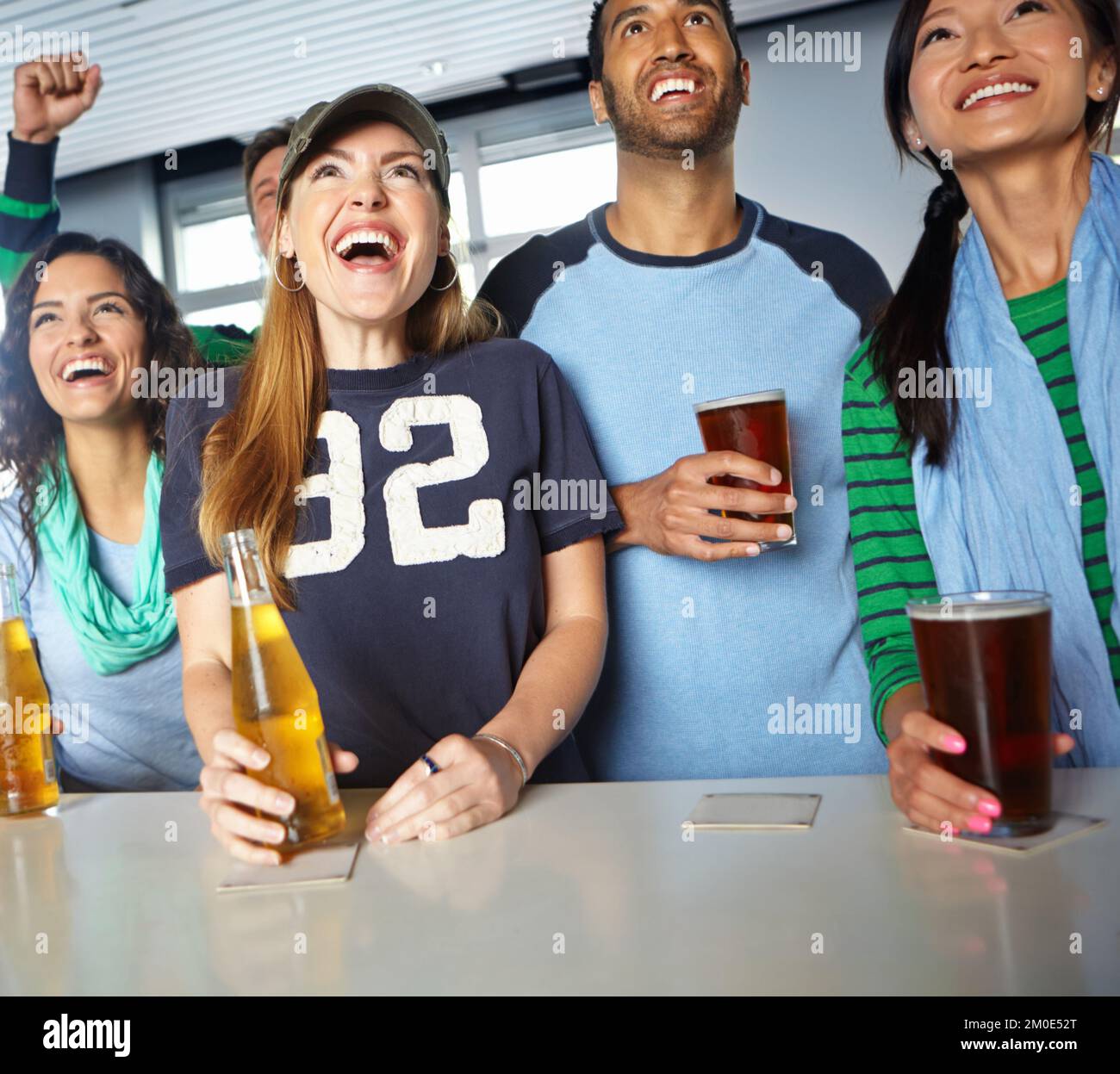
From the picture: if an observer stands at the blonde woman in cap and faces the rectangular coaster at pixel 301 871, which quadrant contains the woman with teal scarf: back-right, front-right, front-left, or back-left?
back-right

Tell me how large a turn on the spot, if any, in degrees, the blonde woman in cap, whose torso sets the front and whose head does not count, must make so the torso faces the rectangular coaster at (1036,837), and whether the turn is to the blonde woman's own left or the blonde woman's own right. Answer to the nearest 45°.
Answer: approximately 45° to the blonde woman's own left

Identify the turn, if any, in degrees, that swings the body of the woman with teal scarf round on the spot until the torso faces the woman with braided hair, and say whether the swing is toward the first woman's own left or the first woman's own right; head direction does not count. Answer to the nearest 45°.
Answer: approximately 45° to the first woman's own left

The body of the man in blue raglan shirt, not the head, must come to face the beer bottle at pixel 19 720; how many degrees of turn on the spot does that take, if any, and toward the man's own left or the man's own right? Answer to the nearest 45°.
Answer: approximately 45° to the man's own right

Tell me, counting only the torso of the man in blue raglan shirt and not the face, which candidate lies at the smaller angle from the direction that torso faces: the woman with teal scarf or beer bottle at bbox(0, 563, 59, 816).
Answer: the beer bottle
